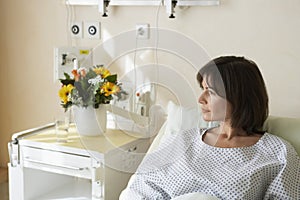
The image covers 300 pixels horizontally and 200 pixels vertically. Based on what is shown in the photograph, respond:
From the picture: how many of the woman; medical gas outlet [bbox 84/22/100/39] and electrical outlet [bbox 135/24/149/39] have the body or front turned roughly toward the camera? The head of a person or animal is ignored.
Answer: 3

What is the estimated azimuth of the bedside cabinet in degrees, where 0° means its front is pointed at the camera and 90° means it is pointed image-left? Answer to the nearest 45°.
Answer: approximately 45°

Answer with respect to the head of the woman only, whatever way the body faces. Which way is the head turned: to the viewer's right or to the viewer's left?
to the viewer's left

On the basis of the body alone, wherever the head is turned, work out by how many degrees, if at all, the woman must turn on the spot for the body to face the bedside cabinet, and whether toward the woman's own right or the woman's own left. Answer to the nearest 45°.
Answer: approximately 135° to the woman's own right

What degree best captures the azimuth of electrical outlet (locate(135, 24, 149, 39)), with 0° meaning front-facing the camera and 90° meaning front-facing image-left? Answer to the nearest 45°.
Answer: approximately 0°

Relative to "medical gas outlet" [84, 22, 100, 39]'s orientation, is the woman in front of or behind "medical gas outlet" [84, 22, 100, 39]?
in front

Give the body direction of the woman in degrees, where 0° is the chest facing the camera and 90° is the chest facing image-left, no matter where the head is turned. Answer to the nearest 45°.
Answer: approximately 0°

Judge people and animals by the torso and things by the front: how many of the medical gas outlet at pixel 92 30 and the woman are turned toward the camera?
2

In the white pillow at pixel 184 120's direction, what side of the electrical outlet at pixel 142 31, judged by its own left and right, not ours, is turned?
front
